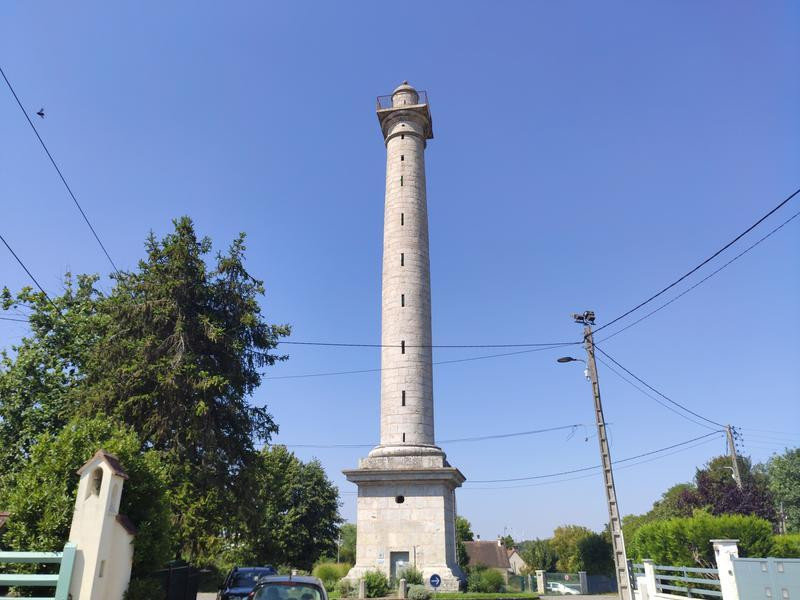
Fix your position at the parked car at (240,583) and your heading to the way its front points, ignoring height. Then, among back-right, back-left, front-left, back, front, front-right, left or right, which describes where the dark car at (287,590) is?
front-left

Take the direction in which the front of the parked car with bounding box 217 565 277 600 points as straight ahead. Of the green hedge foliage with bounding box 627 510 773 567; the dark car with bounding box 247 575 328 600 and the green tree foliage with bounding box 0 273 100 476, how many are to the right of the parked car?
1

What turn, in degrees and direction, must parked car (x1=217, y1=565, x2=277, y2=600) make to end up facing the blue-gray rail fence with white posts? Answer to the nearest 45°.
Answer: approximately 90° to its left

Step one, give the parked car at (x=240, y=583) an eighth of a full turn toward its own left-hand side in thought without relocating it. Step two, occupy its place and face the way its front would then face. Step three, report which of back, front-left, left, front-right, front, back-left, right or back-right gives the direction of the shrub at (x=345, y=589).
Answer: back-left

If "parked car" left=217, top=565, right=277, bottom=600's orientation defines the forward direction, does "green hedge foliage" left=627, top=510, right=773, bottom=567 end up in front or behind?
behind

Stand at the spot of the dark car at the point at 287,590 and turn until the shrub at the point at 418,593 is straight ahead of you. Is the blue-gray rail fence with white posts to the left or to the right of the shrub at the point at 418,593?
right

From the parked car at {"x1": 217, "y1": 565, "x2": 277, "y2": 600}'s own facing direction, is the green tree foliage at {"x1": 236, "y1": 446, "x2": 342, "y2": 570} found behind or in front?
behind

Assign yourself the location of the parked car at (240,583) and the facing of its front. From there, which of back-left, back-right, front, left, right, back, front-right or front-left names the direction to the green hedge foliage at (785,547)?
back-left

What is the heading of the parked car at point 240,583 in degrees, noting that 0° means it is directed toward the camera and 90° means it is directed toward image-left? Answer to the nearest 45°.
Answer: approximately 45°

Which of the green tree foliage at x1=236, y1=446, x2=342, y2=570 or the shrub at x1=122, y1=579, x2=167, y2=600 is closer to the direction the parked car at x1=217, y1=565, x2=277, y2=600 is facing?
the shrub
